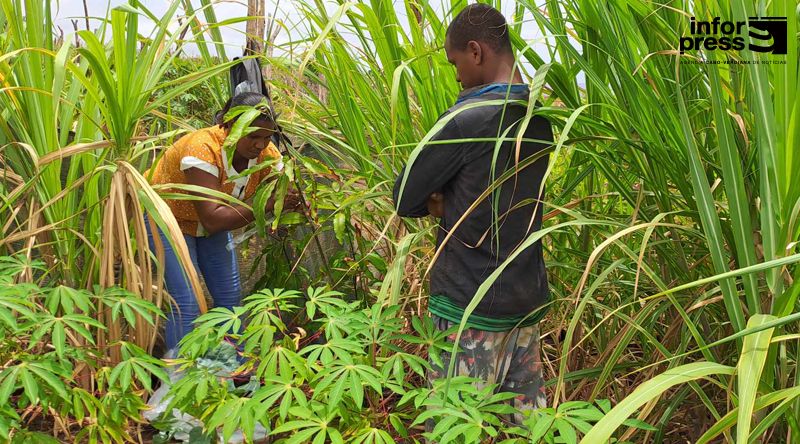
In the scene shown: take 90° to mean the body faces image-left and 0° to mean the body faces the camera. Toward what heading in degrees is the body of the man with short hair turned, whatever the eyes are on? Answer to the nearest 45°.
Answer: approximately 135°
